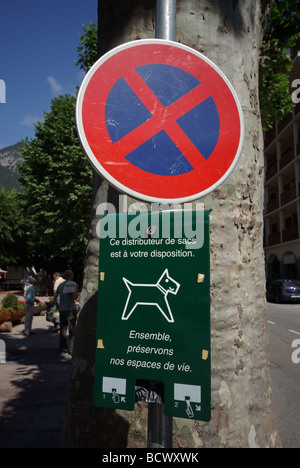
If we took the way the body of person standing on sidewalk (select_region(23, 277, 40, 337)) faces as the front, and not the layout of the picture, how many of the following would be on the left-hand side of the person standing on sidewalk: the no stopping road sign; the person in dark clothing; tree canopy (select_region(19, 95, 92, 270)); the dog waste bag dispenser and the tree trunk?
1

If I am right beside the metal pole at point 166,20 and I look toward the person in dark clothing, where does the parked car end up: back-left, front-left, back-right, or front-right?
front-right

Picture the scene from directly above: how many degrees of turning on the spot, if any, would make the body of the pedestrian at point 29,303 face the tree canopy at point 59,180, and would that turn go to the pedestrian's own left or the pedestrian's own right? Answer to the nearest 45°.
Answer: approximately 90° to the pedestrian's own left

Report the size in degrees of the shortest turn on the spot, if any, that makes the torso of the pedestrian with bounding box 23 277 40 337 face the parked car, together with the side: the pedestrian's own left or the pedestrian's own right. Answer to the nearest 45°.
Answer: approximately 45° to the pedestrian's own left
